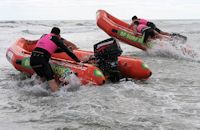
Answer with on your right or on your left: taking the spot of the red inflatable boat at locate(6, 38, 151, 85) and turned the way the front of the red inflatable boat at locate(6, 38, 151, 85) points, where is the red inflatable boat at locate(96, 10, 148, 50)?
on your right

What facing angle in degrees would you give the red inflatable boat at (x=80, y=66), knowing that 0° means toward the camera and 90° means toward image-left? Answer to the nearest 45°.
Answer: approximately 135°
